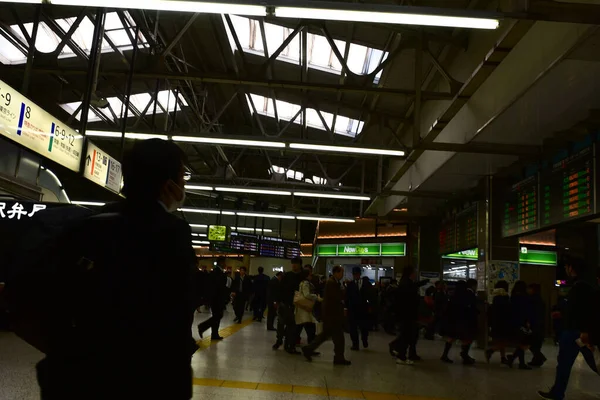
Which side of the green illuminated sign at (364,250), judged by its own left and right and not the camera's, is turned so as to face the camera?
front

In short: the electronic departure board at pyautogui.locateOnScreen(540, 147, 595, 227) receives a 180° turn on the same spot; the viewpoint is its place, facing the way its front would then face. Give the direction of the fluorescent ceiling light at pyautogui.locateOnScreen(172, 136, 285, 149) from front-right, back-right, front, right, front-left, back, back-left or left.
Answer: back-left

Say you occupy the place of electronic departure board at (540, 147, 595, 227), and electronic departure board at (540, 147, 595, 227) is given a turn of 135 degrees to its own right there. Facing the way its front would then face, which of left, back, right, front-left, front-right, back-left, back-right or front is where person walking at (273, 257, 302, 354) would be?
left

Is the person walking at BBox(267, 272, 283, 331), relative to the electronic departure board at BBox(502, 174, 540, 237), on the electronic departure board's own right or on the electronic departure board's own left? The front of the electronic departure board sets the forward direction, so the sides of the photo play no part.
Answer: on the electronic departure board's own right

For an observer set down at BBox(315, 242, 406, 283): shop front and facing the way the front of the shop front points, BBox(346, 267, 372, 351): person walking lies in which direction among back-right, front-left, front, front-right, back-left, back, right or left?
front

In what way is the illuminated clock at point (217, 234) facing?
toward the camera

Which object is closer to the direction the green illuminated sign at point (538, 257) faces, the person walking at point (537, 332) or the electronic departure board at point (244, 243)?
the person walking

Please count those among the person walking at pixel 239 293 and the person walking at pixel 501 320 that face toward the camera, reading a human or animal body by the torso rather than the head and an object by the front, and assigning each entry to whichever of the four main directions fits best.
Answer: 1

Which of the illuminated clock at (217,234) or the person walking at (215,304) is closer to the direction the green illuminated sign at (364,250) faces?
the person walking

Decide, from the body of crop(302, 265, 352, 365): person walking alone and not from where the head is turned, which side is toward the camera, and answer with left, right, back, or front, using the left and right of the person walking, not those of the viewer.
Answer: right

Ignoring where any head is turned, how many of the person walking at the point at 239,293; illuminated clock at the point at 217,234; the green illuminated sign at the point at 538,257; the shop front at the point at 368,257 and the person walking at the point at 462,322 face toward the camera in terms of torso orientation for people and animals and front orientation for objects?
4
